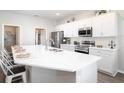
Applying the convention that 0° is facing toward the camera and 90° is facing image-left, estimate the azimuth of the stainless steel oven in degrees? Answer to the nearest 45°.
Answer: approximately 45°

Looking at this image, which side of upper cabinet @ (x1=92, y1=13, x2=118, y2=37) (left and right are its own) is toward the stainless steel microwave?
right

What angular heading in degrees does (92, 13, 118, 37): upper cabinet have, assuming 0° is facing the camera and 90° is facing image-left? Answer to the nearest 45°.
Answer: approximately 45°

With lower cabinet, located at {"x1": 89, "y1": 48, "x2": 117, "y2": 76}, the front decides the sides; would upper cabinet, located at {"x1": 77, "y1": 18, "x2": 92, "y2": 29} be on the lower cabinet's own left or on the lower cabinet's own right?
on the lower cabinet's own right

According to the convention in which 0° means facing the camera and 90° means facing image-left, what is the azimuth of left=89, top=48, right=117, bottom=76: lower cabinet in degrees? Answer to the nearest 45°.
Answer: approximately 45°
